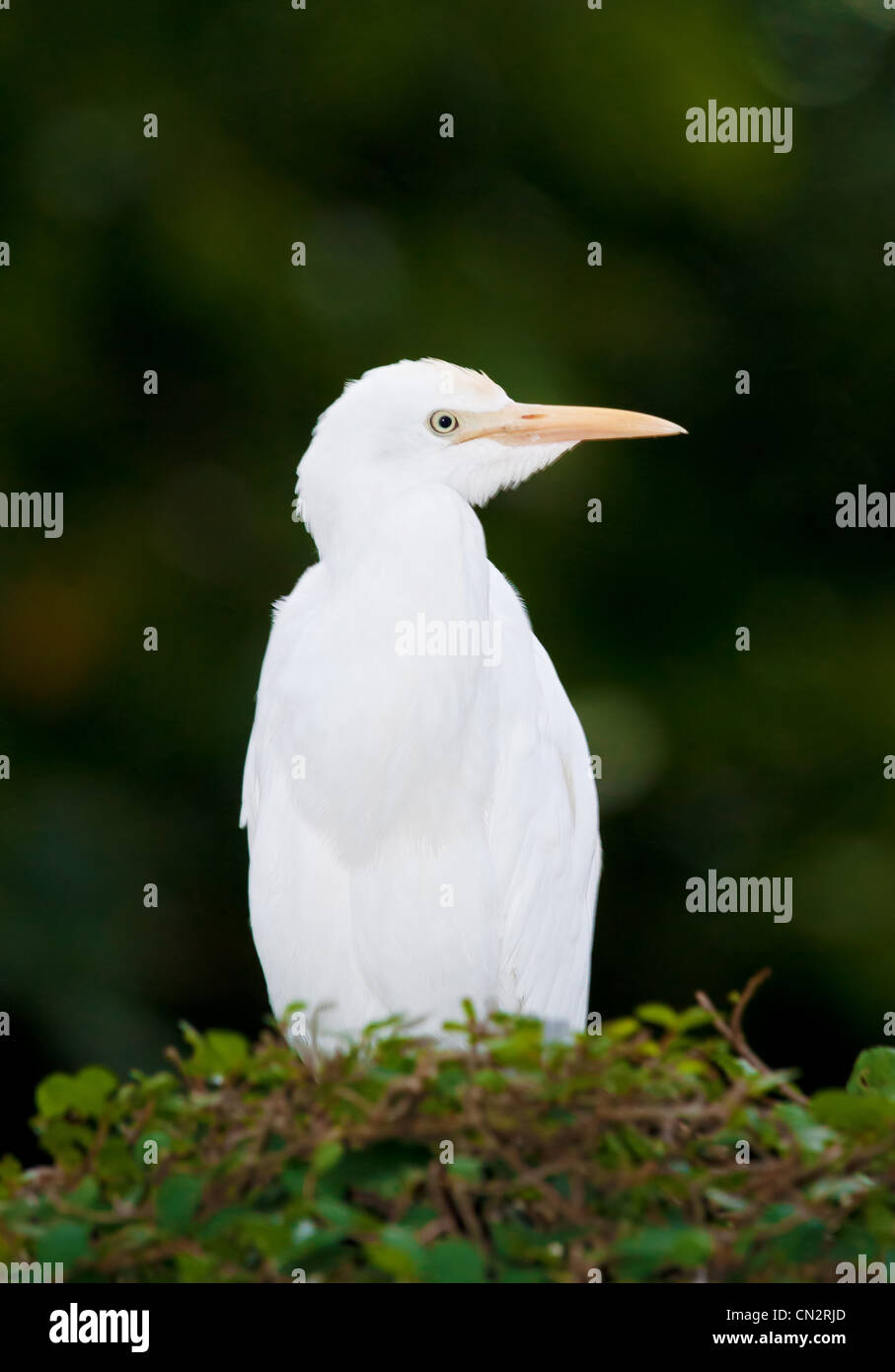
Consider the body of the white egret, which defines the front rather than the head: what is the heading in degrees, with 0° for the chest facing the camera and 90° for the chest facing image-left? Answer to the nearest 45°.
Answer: approximately 0°
